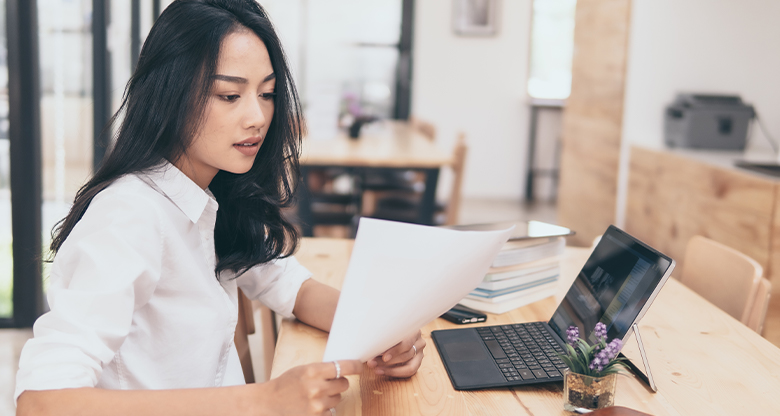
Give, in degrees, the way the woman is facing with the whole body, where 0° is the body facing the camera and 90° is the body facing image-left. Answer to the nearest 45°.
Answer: approximately 315°

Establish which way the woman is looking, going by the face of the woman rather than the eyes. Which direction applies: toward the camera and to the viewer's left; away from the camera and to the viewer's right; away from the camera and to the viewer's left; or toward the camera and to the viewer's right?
toward the camera and to the viewer's right

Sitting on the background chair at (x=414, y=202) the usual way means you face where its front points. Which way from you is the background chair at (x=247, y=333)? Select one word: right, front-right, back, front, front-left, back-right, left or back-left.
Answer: left

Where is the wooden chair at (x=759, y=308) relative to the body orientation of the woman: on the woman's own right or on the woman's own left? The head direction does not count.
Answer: on the woman's own left

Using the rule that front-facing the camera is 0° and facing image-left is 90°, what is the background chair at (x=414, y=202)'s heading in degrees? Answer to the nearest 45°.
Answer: approximately 90°

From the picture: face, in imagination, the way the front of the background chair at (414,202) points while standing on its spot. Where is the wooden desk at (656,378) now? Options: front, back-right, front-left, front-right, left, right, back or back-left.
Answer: left

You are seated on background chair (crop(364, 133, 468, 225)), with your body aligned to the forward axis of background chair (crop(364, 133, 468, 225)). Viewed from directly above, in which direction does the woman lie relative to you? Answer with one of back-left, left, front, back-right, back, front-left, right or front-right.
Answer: left

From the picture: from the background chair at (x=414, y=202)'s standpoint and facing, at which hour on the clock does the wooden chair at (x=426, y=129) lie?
The wooden chair is roughly at 3 o'clock from the background chair.
